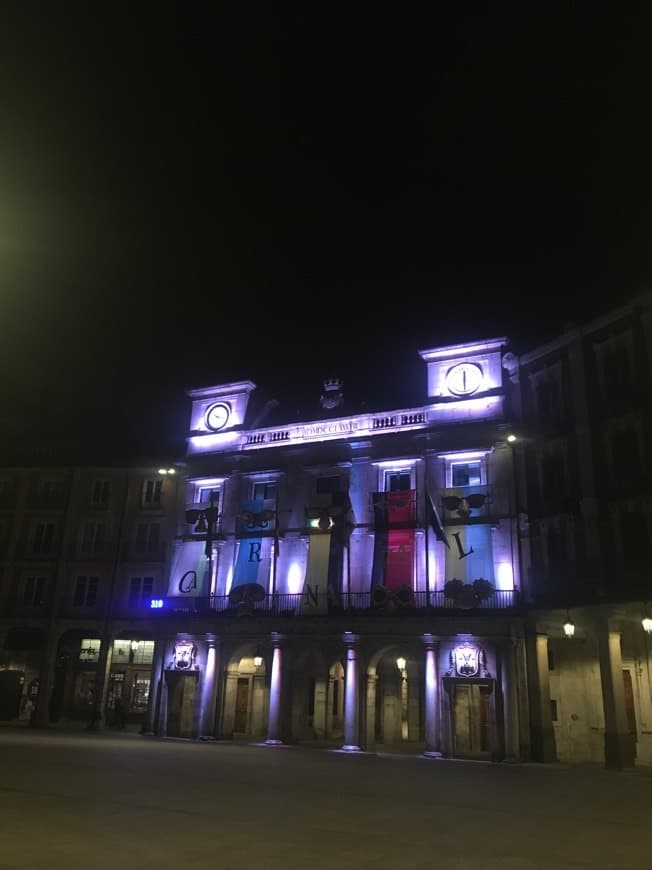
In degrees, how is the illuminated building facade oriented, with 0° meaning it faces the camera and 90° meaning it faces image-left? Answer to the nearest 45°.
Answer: approximately 0°
